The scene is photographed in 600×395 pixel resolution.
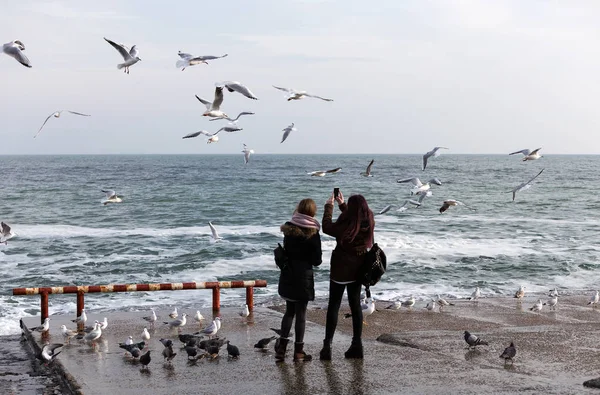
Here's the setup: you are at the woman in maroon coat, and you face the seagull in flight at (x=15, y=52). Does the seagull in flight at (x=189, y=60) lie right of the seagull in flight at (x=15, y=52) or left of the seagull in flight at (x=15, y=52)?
right

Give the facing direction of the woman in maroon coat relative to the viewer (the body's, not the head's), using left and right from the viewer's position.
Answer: facing away from the viewer and to the left of the viewer

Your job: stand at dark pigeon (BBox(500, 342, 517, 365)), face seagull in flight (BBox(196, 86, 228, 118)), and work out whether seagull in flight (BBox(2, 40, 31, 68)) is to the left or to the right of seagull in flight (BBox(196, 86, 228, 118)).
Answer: left

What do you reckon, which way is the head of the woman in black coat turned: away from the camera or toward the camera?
away from the camera
